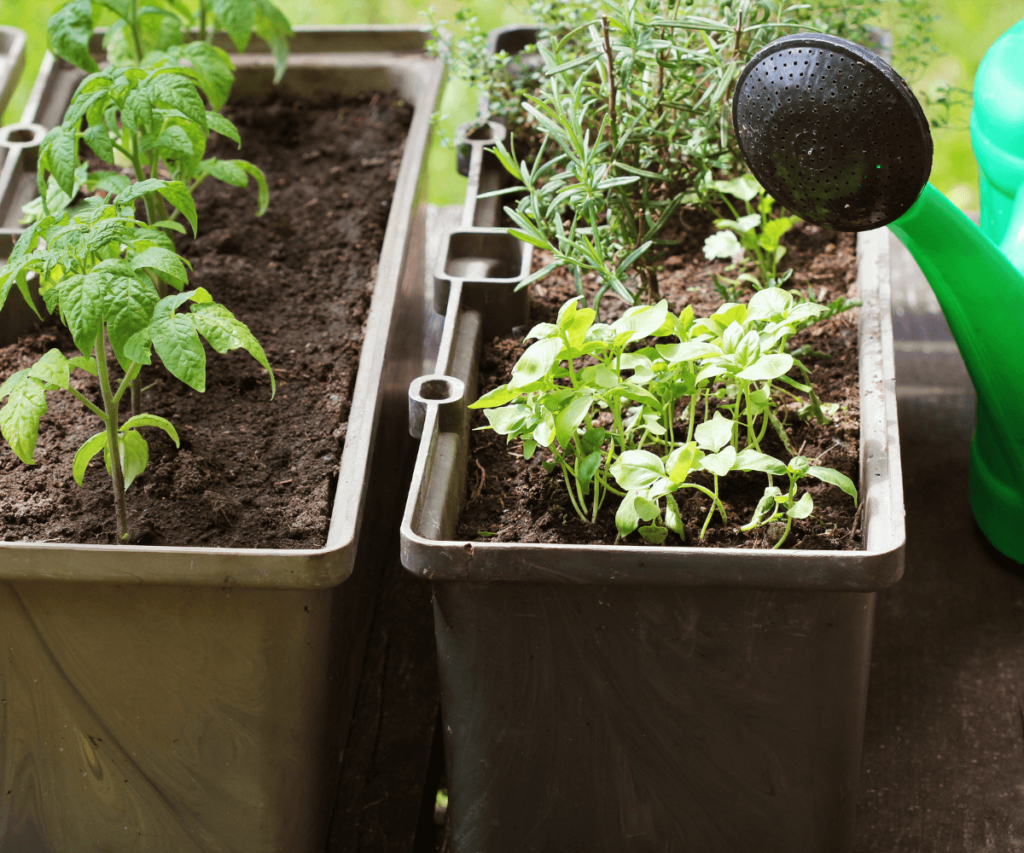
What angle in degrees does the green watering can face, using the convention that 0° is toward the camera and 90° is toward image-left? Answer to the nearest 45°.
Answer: approximately 45°
